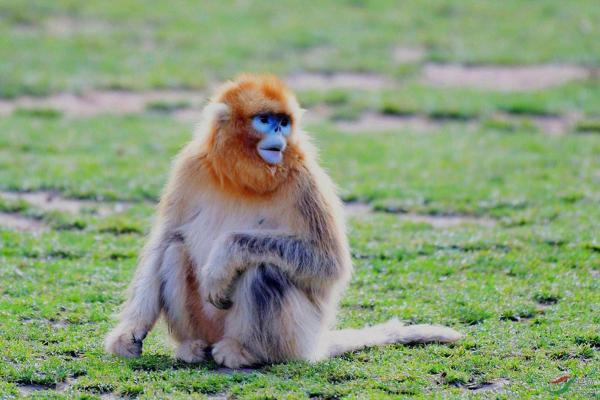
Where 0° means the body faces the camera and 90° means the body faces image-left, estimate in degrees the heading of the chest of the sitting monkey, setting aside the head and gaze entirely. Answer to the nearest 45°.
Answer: approximately 45°
